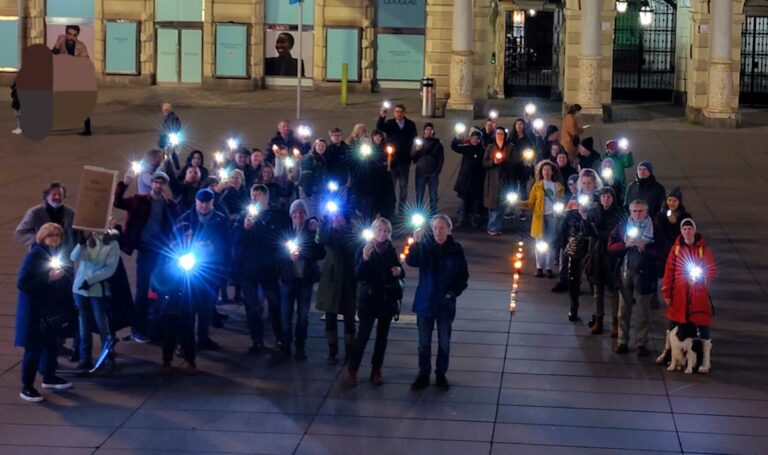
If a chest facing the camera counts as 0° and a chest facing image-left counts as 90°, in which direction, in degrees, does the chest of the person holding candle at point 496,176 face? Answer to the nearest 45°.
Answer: approximately 0°

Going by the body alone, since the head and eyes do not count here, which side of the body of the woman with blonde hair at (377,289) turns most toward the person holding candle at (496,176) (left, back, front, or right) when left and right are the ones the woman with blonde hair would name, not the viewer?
back

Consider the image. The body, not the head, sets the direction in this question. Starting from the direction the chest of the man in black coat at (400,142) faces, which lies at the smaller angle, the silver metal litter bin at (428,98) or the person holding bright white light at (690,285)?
the person holding bright white light

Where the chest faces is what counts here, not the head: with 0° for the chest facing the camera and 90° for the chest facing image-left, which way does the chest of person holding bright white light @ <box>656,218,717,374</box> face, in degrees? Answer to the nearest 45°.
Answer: approximately 0°

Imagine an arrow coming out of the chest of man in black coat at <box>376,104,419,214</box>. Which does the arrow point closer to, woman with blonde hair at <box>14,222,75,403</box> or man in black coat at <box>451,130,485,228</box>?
the woman with blonde hair

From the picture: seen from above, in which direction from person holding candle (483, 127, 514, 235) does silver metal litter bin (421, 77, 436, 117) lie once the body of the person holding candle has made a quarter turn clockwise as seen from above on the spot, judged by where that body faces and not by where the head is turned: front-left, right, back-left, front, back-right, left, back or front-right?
right

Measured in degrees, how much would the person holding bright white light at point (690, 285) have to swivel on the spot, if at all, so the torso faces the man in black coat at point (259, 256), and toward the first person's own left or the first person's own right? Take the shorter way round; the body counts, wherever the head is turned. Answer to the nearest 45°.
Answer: approximately 90° to the first person's own right

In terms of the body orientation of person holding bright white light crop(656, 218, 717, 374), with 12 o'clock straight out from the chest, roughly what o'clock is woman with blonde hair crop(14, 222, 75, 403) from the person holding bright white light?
The woman with blonde hair is roughly at 2 o'clock from the person holding bright white light.
